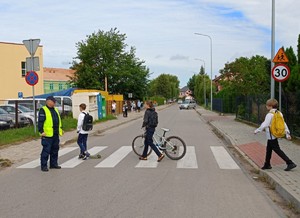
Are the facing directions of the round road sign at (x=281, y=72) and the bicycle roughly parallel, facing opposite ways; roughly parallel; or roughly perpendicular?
roughly perpendicular

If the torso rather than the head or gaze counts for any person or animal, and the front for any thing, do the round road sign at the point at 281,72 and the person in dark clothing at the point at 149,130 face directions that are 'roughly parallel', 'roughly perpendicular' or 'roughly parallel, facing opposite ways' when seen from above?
roughly perpendicular

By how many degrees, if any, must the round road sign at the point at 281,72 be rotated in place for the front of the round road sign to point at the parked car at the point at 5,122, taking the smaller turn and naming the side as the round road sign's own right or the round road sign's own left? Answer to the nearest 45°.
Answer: approximately 90° to the round road sign's own right

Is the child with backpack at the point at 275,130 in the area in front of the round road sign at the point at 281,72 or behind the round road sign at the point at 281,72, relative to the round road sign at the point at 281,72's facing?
in front

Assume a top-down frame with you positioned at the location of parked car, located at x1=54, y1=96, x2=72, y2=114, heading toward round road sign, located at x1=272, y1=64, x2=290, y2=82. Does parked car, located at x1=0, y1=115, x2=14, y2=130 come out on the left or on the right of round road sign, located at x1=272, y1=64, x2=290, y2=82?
right
